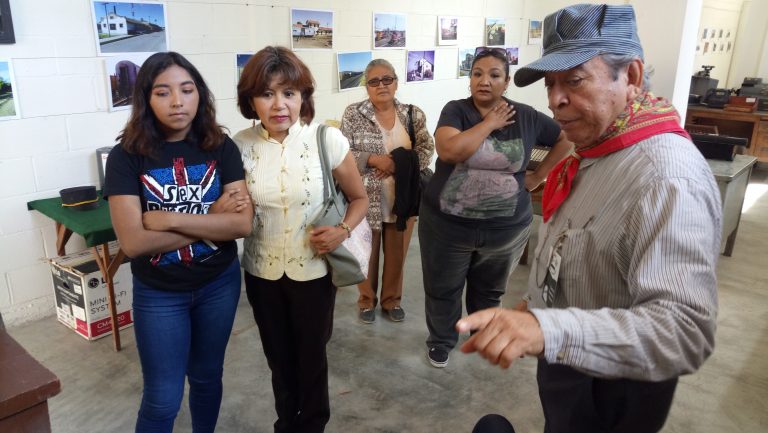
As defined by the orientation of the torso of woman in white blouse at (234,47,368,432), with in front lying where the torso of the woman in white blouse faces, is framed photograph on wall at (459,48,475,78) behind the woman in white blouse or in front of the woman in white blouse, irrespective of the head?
behind

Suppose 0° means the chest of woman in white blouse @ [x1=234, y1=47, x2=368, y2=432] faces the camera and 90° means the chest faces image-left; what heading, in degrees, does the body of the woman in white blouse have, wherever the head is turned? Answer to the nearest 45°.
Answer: approximately 0°

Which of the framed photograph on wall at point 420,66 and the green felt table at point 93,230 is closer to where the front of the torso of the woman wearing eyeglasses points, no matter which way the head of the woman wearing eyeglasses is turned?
the green felt table

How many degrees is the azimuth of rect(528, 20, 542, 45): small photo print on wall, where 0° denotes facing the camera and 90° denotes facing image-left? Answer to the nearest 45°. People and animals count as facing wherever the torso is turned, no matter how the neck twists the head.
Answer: approximately 315°

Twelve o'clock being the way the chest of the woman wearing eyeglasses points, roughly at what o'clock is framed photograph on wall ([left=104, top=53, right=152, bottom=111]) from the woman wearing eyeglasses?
The framed photograph on wall is roughly at 3 o'clock from the woman wearing eyeglasses.

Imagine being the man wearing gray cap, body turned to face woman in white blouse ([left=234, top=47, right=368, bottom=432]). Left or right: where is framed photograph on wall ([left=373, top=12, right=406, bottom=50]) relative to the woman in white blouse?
right

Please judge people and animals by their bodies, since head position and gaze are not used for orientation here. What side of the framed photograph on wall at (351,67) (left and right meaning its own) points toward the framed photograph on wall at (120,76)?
right

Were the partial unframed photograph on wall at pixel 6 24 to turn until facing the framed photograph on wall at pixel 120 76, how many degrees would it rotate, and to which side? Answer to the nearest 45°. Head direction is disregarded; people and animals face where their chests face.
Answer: approximately 90° to its left

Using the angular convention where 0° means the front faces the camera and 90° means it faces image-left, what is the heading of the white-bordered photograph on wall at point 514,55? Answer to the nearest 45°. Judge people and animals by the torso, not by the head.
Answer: approximately 315°

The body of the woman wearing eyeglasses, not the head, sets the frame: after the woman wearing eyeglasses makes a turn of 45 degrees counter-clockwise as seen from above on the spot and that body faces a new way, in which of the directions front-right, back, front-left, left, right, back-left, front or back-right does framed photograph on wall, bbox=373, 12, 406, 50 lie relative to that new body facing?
back-left

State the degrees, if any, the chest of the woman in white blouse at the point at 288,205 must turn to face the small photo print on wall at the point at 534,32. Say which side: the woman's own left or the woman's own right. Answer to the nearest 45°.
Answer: approximately 135° to the woman's own left
